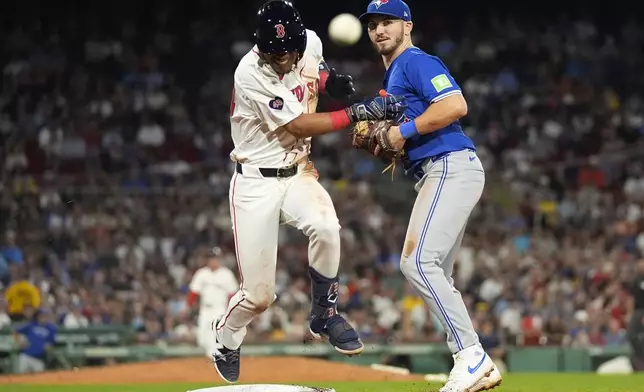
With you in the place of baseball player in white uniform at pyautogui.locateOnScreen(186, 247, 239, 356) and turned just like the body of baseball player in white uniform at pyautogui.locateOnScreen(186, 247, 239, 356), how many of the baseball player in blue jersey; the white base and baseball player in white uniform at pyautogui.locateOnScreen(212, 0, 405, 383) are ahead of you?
3

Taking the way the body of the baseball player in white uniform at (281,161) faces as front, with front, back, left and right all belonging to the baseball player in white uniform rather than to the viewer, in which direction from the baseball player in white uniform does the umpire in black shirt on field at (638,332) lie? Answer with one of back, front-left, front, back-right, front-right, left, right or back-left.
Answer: left

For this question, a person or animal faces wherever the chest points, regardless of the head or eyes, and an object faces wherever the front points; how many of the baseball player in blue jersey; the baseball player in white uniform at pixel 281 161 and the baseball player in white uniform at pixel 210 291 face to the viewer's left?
1

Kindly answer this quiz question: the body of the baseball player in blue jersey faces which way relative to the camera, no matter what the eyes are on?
to the viewer's left

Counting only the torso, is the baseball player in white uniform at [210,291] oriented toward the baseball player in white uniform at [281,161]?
yes

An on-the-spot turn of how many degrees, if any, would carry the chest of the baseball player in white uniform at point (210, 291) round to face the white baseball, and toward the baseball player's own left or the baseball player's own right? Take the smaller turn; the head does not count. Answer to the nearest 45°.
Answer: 0° — they already face it

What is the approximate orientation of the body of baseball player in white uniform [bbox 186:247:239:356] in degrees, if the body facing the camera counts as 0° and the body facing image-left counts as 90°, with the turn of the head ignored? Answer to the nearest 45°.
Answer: approximately 0°
